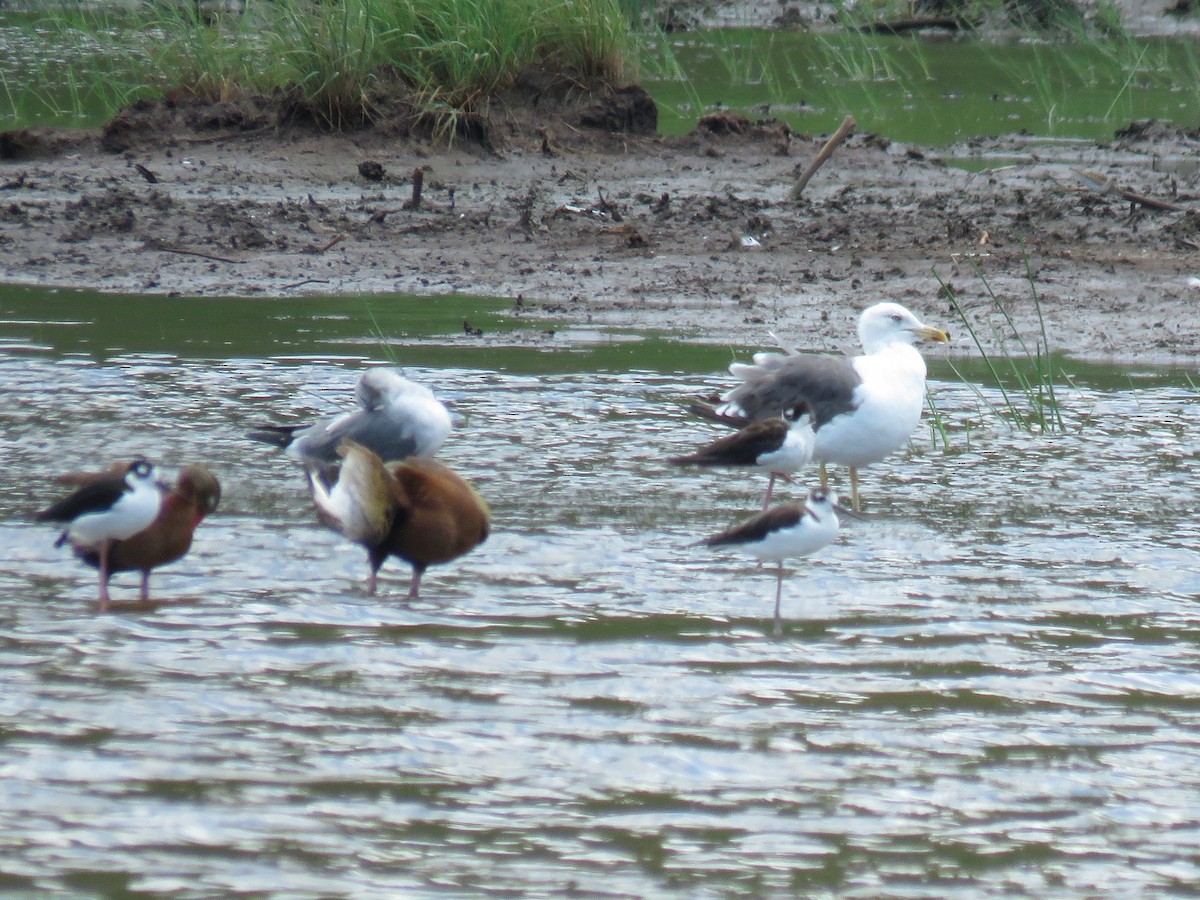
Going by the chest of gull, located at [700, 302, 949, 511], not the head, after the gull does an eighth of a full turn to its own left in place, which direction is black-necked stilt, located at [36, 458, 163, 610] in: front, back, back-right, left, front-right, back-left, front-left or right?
back

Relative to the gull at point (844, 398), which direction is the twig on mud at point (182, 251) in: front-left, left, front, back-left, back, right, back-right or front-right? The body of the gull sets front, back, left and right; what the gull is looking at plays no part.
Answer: back-left

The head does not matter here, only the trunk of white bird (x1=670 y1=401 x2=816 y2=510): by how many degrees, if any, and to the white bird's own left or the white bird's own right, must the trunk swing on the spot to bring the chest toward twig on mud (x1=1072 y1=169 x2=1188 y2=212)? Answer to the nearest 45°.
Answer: approximately 90° to the white bird's own left

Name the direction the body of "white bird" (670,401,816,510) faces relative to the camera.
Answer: to the viewer's right

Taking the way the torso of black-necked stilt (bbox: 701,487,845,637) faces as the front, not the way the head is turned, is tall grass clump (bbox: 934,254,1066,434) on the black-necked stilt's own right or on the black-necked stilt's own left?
on the black-necked stilt's own left

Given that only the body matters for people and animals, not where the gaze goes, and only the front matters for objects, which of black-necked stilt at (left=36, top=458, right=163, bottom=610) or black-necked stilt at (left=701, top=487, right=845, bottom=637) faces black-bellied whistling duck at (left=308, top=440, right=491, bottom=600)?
black-necked stilt at (left=36, top=458, right=163, bottom=610)

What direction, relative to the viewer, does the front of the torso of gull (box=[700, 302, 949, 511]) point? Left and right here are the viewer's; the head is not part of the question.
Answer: facing to the right of the viewer

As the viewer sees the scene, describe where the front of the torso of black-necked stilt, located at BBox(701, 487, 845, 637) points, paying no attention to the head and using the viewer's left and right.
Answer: facing to the right of the viewer

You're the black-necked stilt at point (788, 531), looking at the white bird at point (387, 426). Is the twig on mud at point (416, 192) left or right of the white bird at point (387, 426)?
right

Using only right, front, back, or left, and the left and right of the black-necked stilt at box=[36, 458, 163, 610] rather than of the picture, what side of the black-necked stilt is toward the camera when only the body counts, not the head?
right

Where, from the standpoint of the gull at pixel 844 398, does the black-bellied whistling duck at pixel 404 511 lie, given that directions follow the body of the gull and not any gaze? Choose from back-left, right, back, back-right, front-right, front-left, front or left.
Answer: back-right

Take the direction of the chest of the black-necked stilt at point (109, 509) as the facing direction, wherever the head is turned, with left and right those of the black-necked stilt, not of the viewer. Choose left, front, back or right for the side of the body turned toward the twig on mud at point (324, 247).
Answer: left

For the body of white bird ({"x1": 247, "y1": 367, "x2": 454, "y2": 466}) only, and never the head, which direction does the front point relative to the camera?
to the viewer's right
